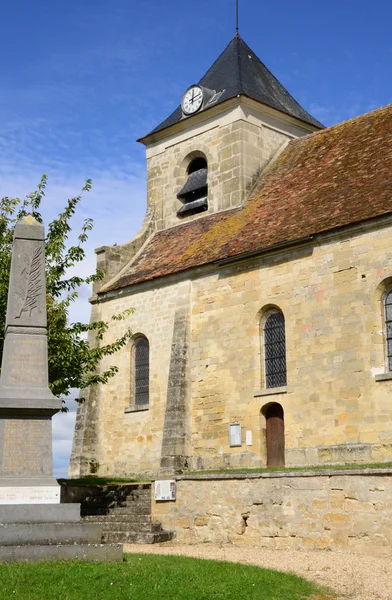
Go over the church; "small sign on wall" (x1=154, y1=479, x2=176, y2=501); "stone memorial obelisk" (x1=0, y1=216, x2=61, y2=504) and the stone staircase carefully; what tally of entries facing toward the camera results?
4

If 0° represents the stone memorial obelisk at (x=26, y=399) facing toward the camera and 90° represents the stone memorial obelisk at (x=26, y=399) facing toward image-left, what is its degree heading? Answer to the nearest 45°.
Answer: approximately 0°

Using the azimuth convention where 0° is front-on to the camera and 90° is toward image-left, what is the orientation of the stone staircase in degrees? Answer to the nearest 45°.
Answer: approximately 0°

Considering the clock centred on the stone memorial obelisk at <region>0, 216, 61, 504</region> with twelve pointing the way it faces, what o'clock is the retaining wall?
The retaining wall is roughly at 8 o'clock from the stone memorial obelisk.

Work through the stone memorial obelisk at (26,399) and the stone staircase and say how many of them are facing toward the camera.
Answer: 2

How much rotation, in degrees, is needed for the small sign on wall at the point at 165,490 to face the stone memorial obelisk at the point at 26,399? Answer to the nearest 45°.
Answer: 0° — it already faces it
